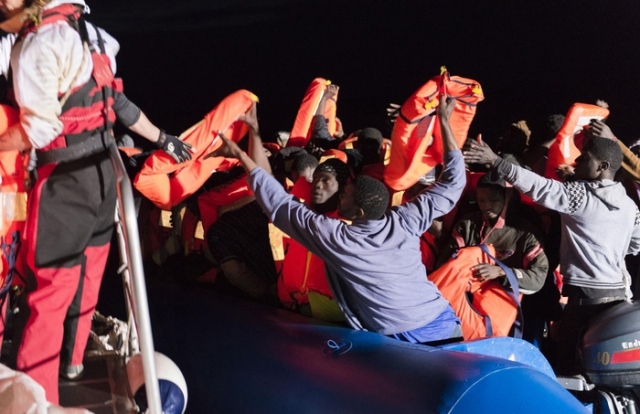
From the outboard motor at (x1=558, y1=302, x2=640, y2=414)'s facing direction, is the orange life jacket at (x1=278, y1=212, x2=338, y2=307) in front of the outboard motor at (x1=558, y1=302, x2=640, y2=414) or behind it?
in front

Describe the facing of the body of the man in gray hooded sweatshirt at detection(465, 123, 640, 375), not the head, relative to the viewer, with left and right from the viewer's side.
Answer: facing away from the viewer and to the left of the viewer

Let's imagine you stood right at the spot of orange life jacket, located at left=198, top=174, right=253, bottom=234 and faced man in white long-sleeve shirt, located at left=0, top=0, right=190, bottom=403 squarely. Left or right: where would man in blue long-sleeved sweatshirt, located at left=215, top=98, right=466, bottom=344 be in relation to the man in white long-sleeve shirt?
left

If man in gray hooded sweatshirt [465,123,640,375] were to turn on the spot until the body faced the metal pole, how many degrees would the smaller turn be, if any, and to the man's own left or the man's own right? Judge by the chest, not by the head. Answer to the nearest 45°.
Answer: approximately 90° to the man's own left

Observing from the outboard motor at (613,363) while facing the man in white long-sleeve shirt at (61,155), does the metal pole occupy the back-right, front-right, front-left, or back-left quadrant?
front-left

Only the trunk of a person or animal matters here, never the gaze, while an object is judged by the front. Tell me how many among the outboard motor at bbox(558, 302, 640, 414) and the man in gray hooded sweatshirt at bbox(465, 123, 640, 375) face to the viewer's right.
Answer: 0

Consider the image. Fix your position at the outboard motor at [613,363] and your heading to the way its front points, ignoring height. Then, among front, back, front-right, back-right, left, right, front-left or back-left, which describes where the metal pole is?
front-left

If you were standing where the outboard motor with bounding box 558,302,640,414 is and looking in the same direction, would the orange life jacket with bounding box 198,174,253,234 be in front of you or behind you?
in front

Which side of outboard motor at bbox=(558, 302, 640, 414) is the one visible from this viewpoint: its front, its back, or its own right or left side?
left

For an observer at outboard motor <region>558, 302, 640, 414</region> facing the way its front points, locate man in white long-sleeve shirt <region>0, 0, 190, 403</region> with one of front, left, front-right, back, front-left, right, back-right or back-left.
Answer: front-left

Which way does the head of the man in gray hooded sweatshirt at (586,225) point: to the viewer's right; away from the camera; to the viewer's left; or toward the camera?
to the viewer's left

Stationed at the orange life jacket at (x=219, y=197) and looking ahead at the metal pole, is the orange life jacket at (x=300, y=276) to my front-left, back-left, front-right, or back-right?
front-left
